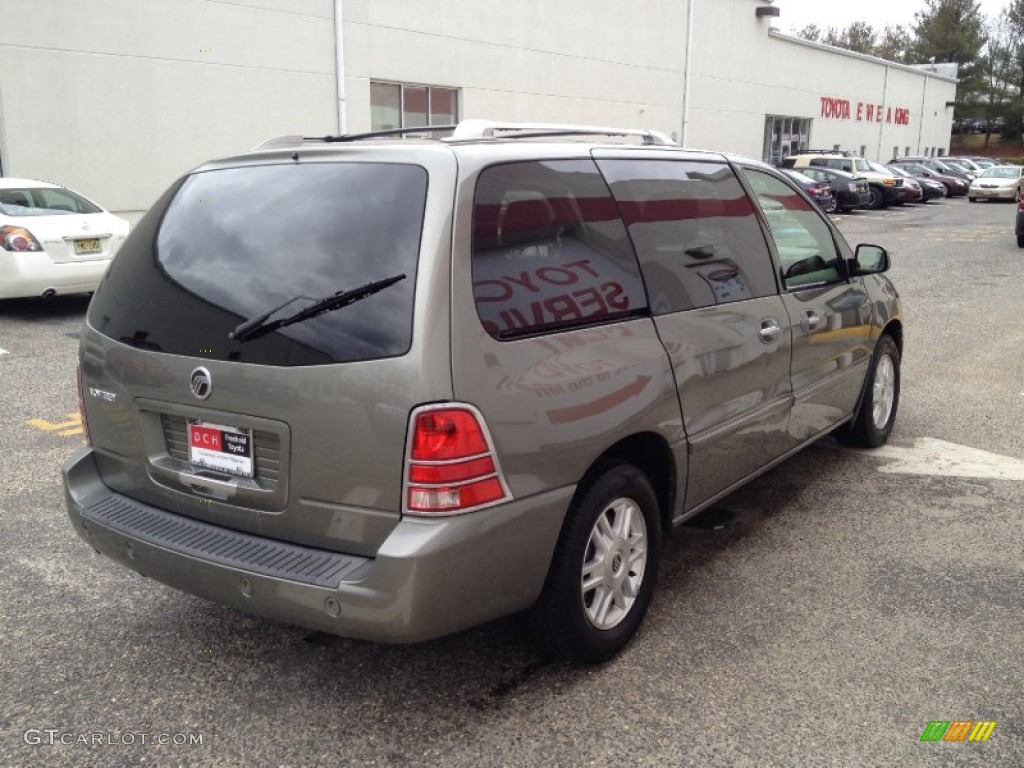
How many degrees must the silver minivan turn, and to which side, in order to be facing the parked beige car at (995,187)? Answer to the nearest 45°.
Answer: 0° — it already faces it

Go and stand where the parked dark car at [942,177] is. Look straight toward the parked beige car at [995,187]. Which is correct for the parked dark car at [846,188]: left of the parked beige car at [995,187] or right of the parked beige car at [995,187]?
right

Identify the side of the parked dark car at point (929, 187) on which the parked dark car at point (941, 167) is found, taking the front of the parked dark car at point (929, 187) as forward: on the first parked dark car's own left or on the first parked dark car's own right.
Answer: on the first parked dark car's own left

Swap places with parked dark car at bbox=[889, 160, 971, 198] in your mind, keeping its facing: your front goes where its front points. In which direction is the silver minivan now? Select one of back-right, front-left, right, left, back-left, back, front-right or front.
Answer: front-right

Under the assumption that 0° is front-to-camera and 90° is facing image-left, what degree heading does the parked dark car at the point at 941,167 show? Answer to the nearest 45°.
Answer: approximately 315°

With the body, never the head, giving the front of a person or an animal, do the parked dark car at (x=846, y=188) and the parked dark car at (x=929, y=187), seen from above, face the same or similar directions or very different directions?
same or similar directions

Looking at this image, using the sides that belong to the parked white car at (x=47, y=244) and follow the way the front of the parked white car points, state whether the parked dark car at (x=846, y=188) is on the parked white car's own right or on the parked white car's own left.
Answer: on the parked white car's own right

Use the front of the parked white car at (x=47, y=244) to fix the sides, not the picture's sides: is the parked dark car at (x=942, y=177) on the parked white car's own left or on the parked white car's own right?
on the parked white car's own right
